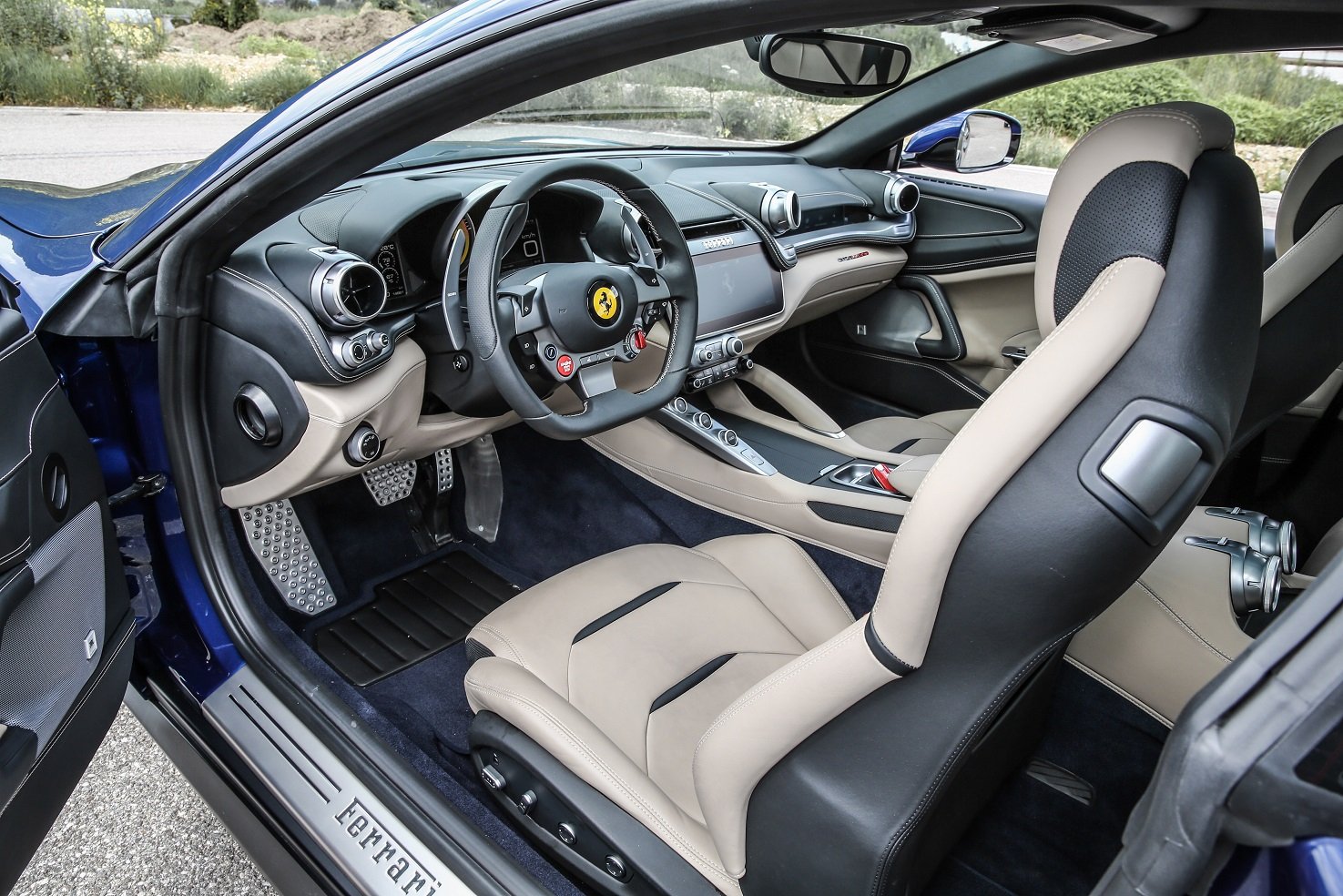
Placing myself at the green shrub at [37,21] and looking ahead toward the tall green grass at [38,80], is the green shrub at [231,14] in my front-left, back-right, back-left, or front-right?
back-left

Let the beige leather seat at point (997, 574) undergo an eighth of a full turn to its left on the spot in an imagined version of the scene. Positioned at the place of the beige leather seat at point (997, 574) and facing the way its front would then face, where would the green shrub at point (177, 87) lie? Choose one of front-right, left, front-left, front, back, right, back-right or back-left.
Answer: front-right

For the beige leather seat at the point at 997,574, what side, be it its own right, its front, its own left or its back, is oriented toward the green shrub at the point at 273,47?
front

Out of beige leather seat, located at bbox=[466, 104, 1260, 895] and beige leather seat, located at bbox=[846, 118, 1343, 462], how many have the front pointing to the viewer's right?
0

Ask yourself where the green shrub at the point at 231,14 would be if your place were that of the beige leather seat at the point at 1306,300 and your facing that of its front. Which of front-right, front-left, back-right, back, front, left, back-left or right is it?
front-right

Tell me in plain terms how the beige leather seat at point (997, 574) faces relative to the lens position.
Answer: facing away from the viewer and to the left of the viewer

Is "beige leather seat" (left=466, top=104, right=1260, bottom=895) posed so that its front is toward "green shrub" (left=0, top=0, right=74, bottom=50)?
yes

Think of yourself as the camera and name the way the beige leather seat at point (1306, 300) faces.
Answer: facing to the left of the viewer

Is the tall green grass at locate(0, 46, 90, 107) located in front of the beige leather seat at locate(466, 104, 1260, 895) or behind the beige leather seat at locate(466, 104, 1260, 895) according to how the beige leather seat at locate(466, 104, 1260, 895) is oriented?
in front

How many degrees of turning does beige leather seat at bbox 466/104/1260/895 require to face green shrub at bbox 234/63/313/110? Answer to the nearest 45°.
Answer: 0° — it already faces it

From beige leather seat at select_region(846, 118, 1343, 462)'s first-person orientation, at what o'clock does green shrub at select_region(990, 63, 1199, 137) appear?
The green shrub is roughly at 2 o'clock from the beige leather seat.
